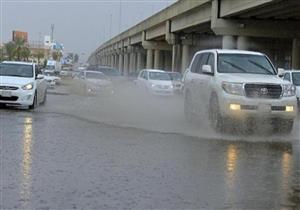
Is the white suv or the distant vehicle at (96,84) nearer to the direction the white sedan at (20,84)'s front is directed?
the white suv

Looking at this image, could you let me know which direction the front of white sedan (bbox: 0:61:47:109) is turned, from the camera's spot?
facing the viewer

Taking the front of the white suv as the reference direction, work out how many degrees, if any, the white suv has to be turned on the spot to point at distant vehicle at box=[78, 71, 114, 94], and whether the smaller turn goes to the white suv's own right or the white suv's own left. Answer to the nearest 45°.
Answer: approximately 180°

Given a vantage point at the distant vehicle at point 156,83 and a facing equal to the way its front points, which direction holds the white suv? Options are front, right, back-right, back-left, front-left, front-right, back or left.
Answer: front-right

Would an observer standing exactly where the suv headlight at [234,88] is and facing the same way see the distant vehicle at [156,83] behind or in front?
behind

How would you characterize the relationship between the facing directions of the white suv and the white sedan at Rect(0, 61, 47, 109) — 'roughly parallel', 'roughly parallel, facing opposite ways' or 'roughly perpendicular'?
roughly parallel

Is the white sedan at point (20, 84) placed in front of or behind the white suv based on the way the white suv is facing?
behind

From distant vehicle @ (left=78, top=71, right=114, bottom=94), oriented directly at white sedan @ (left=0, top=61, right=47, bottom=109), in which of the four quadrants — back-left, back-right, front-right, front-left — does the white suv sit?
front-left

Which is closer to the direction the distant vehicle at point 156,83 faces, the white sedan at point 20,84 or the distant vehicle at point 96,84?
the white sedan

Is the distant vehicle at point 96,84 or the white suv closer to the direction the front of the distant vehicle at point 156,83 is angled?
the white suv

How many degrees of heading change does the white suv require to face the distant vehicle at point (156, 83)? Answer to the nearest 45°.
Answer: approximately 135° to its left

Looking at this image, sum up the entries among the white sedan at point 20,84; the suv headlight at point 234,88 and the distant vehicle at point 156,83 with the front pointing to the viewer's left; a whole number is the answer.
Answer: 0

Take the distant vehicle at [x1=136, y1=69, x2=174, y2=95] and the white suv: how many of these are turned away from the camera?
0

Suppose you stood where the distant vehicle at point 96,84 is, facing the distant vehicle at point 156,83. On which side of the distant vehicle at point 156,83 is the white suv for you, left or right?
right

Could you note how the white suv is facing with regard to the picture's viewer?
facing the viewer and to the right of the viewer

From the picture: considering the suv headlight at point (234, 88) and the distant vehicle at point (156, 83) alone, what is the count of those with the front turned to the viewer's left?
0

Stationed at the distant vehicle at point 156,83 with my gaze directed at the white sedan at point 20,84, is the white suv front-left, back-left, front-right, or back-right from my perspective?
front-left
